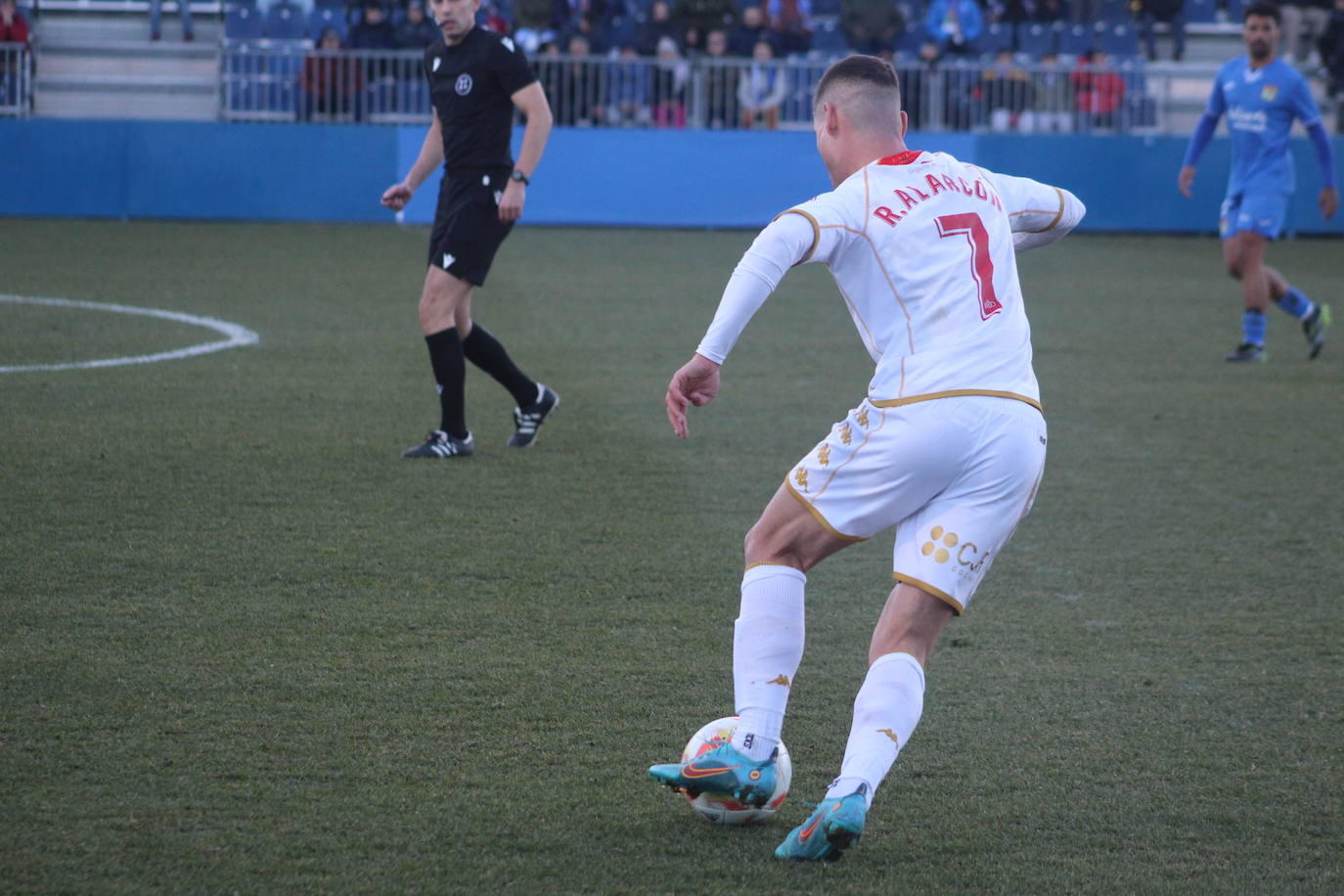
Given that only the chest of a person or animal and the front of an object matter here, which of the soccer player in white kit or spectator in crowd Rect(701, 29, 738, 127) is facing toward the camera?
the spectator in crowd

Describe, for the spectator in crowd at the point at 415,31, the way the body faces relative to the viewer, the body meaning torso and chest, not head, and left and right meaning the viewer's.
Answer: facing the viewer

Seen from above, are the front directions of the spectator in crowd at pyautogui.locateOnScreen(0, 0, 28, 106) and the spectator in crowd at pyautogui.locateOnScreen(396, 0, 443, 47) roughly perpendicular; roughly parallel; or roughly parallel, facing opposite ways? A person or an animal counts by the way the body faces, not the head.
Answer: roughly parallel

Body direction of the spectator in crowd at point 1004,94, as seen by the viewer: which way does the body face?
toward the camera

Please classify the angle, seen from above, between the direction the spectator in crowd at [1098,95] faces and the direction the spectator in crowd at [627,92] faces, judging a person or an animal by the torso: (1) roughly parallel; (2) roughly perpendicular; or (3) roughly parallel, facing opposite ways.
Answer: roughly parallel

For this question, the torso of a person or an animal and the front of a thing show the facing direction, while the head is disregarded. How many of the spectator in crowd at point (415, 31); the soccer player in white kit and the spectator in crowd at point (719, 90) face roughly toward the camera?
2

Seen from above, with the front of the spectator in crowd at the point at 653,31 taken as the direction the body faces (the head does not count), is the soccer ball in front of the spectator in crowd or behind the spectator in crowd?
in front

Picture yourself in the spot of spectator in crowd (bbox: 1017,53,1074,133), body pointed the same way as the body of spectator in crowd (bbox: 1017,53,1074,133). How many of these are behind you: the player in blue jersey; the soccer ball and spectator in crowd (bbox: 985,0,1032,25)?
1

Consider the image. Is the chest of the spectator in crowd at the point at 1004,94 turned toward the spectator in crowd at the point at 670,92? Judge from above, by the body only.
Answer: no

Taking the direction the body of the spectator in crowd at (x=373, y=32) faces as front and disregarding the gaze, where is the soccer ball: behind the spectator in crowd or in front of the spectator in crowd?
in front

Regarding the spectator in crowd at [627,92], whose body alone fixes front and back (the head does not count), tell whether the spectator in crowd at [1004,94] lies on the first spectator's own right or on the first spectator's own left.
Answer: on the first spectator's own left

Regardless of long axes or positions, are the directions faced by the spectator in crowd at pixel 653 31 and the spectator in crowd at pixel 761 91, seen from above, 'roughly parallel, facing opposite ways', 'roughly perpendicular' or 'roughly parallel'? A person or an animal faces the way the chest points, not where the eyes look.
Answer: roughly parallel

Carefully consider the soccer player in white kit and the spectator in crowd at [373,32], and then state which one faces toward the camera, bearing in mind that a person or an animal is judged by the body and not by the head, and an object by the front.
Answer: the spectator in crowd

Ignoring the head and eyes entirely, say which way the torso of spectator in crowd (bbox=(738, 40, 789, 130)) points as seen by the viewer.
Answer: toward the camera

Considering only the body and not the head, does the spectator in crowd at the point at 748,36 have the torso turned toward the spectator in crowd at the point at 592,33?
no

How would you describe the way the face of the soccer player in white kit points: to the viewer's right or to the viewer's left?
to the viewer's left

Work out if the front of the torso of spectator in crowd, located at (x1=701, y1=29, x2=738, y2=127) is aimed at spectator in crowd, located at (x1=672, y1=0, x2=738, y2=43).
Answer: no

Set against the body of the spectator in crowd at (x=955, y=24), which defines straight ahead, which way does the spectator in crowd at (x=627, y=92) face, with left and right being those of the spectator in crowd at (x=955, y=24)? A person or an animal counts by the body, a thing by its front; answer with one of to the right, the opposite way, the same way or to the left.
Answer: the same way

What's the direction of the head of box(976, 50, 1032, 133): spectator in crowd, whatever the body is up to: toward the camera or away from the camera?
toward the camera
